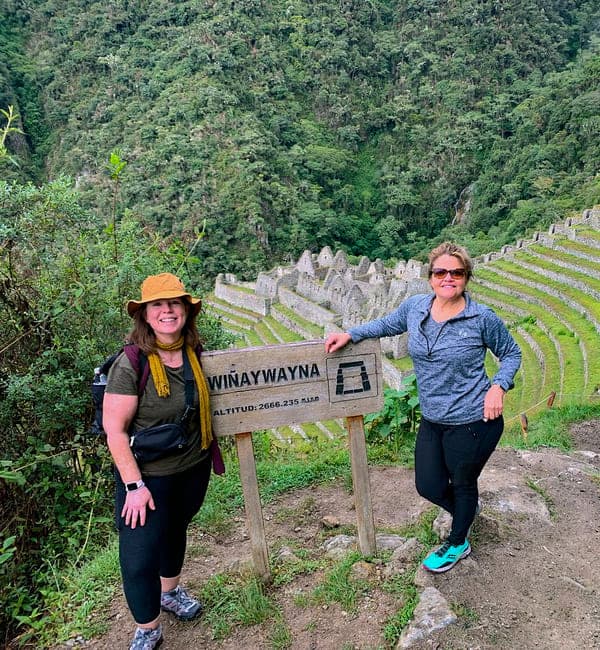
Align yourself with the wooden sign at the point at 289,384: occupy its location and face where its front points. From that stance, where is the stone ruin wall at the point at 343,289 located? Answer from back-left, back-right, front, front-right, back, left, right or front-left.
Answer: back

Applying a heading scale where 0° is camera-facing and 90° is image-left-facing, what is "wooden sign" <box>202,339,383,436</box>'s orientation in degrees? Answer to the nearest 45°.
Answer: approximately 0°
